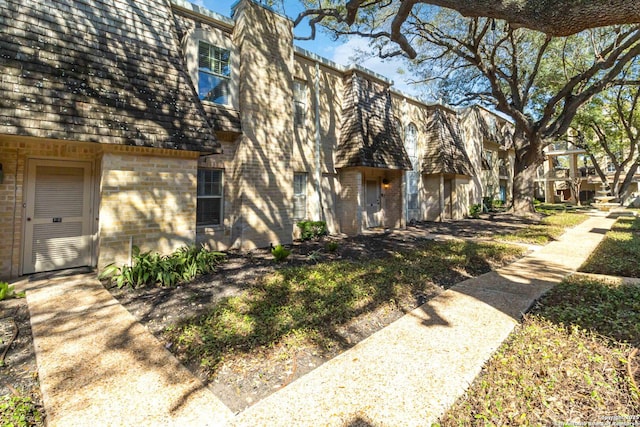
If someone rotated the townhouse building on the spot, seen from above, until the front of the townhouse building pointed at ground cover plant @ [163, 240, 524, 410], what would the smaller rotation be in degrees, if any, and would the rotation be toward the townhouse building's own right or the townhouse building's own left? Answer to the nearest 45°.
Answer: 0° — it already faces it

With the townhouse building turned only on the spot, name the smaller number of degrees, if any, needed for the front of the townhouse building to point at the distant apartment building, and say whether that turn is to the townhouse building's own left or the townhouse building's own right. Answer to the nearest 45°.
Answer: approximately 90° to the townhouse building's own left

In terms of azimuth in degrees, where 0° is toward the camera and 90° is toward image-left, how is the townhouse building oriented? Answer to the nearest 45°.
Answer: approximately 315°

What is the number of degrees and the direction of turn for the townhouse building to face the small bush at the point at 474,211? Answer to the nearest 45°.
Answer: approximately 90° to its left
